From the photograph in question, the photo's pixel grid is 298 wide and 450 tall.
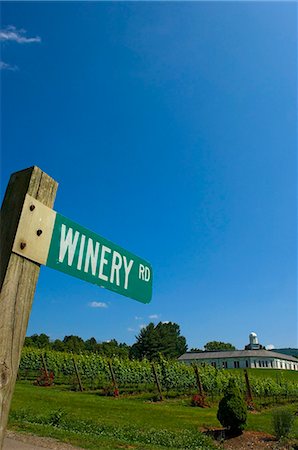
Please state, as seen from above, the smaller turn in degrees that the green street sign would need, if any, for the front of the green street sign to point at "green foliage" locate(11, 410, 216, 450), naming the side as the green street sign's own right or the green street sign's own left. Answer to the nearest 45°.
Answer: approximately 135° to the green street sign's own left

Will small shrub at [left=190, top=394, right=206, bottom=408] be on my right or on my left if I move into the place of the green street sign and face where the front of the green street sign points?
on my left

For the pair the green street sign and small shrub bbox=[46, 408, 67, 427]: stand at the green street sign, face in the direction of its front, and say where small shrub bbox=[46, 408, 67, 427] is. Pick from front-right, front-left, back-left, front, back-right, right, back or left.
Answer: back-left

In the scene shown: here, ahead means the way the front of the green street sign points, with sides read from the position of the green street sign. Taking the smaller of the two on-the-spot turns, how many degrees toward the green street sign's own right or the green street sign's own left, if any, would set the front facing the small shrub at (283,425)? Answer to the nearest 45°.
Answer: approximately 90° to the green street sign's own left

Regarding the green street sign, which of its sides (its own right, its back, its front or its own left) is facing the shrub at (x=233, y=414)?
left

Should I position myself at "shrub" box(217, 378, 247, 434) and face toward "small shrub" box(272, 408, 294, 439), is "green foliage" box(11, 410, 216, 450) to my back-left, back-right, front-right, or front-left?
back-right
